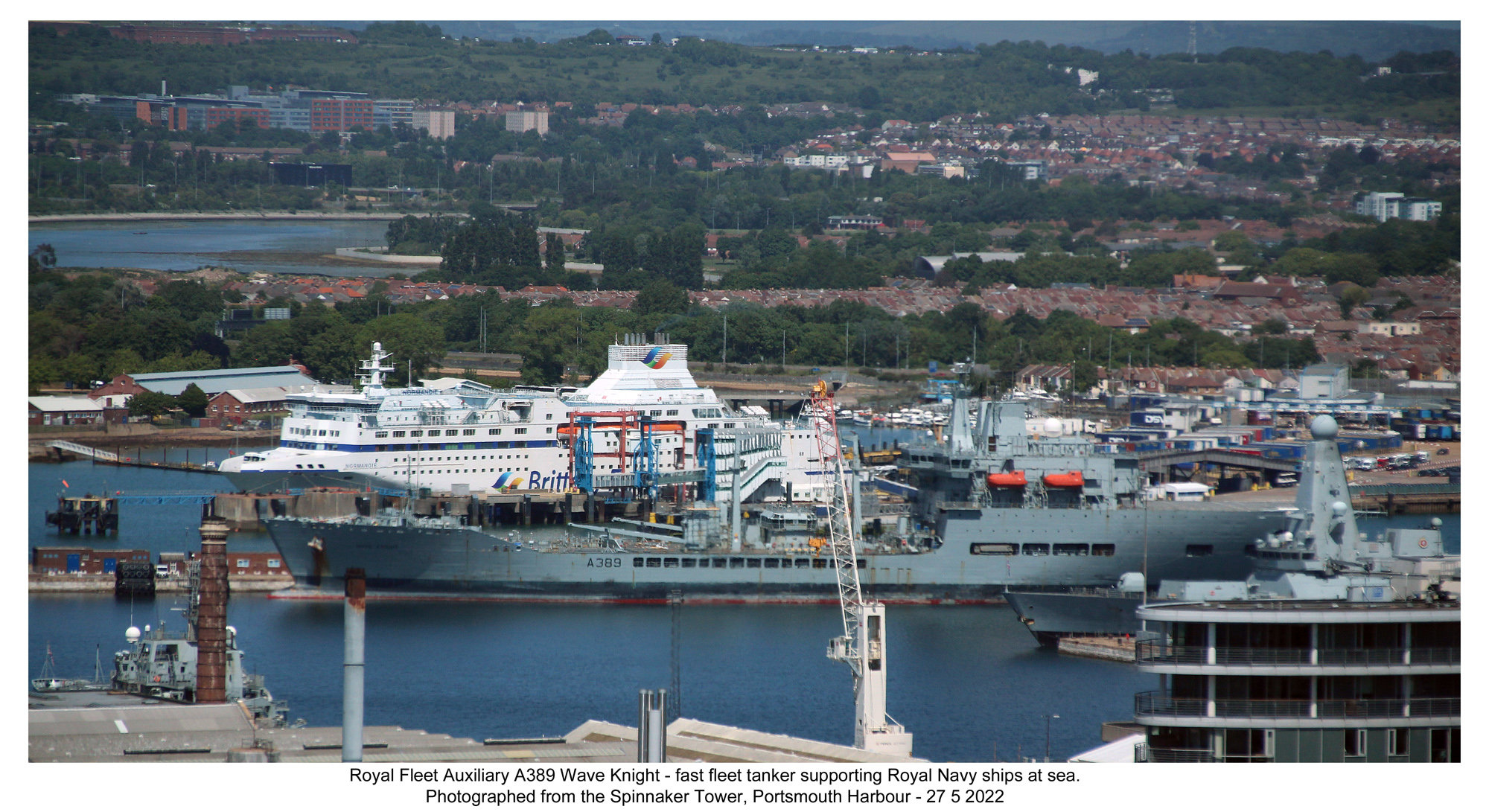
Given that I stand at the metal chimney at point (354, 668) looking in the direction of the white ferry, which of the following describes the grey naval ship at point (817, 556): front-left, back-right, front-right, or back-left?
front-right

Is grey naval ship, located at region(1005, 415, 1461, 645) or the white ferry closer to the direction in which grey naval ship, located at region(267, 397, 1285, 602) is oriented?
the white ferry

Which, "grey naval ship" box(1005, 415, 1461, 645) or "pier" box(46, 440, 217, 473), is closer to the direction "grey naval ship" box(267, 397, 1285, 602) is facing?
the pier

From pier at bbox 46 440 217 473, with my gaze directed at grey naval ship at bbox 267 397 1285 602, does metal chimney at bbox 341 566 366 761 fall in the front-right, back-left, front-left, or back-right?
front-right

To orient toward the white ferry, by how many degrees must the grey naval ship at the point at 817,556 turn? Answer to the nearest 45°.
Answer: approximately 45° to its right

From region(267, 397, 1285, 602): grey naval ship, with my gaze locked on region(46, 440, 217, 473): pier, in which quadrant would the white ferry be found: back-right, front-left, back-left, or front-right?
front-right

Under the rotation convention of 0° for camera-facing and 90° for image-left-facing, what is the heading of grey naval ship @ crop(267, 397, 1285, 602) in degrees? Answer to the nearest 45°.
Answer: approximately 90°

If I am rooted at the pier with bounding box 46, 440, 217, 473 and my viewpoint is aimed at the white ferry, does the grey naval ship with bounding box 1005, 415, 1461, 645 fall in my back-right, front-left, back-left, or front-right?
front-right

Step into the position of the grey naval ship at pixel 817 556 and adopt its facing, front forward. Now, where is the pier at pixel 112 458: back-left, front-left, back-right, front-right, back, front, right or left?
front-right

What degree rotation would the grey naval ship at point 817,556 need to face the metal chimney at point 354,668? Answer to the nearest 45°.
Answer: approximately 90° to its left

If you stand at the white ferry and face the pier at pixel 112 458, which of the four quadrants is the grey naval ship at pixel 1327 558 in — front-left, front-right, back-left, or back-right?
back-left

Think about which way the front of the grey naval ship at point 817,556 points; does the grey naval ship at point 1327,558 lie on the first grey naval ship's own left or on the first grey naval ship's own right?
on the first grey naval ship's own left
